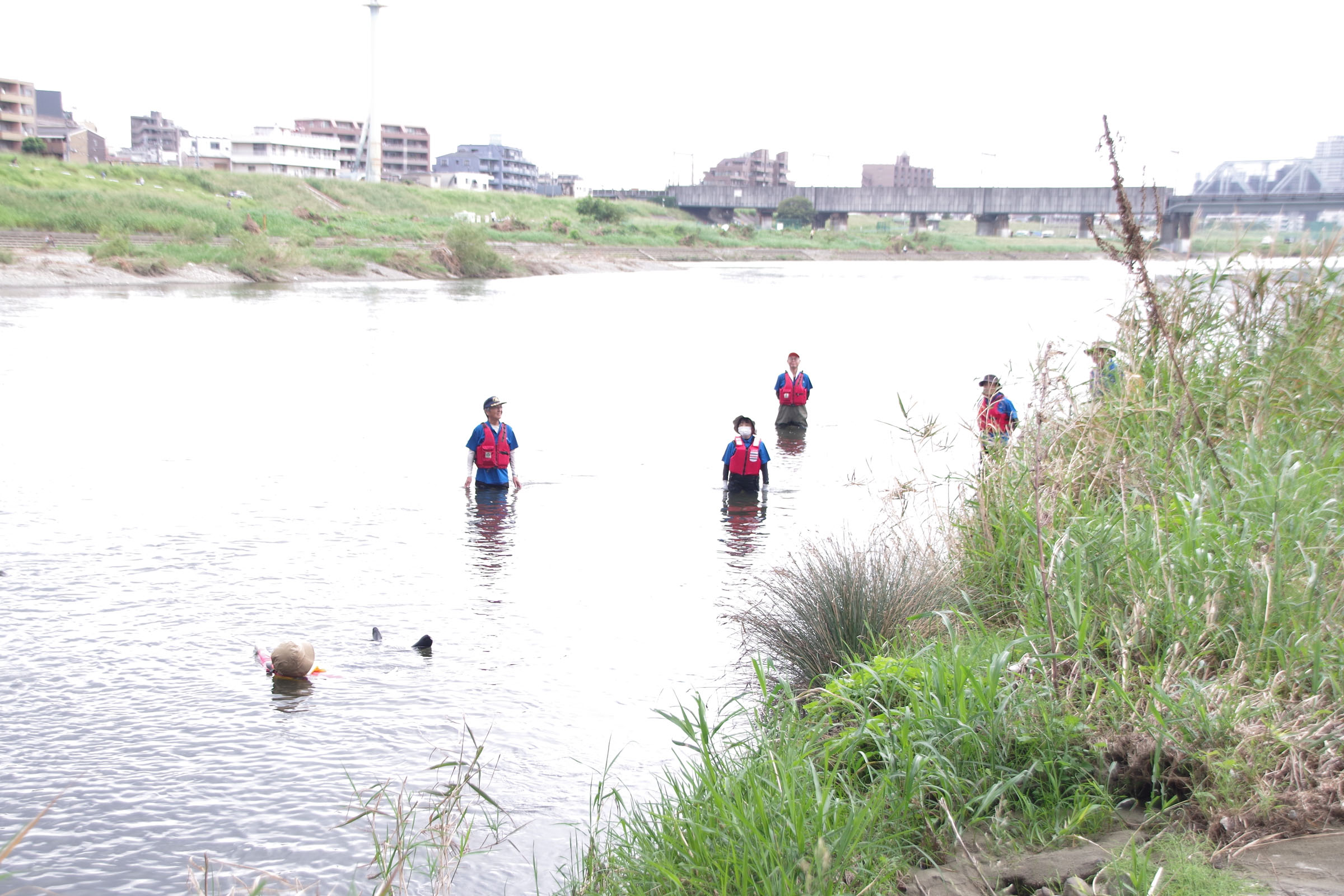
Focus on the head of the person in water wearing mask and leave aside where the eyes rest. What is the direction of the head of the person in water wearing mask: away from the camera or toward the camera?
toward the camera

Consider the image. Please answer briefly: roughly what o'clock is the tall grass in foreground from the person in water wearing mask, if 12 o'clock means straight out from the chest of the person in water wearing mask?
The tall grass in foreground is roughly at 12 o'clock from the person in water wearing mask.

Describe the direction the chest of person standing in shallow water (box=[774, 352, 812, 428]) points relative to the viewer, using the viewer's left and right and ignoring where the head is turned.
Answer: facing the viewer

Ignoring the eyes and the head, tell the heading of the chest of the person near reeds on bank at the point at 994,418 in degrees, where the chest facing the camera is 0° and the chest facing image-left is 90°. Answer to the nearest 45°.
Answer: approximately 45°

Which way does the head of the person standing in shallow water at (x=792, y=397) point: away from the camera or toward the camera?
toward the camera

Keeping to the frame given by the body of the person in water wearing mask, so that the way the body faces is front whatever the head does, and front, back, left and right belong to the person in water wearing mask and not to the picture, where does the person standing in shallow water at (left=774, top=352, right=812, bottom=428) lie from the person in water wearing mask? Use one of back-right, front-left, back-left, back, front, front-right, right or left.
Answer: back

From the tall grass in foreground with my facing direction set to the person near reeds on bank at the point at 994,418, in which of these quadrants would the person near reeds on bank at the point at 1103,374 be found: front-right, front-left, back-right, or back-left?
front-right

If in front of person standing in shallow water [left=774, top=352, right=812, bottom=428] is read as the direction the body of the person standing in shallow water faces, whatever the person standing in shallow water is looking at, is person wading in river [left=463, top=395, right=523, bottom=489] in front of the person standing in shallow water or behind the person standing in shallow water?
in front

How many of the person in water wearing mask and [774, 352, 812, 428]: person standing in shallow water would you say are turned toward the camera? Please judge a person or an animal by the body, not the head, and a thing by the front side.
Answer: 2

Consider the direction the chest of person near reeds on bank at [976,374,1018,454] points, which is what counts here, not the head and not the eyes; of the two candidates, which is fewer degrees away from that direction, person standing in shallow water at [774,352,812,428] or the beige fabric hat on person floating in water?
the beige fabric hat on person floating in water

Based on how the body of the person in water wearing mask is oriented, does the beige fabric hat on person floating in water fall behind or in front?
in front

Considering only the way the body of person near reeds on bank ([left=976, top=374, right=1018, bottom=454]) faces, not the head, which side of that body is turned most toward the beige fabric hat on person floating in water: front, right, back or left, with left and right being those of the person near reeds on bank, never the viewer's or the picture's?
front
